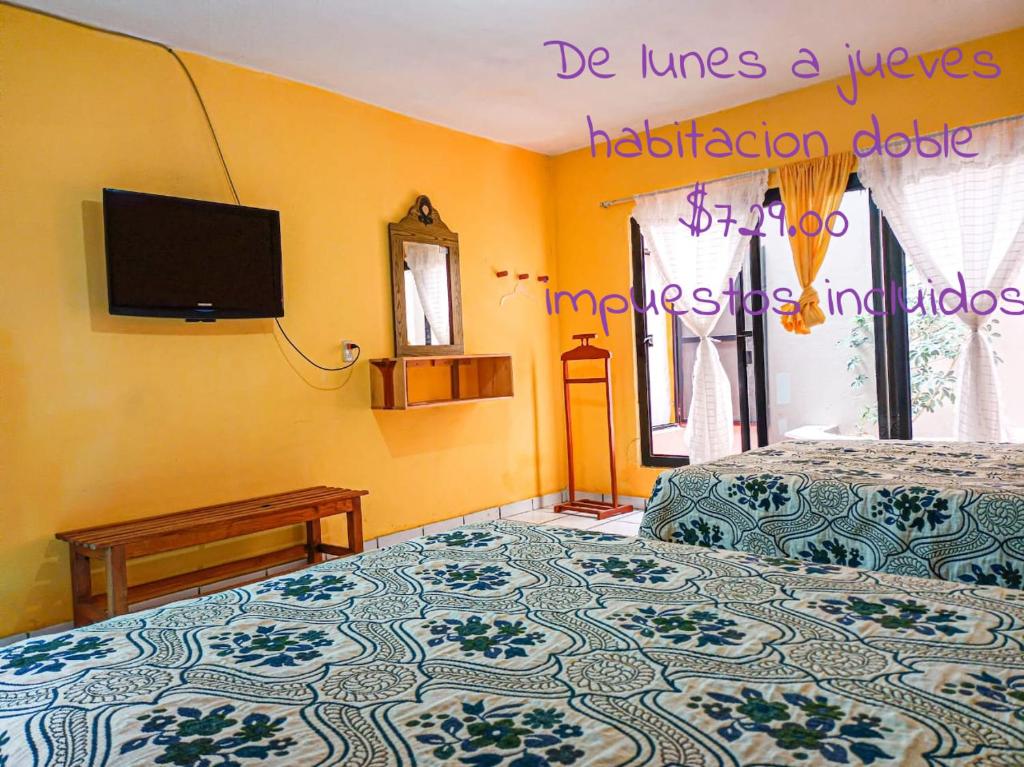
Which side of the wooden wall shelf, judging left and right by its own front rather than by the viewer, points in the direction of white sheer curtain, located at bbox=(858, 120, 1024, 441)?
front

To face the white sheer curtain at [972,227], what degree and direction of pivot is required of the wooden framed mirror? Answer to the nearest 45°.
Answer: approximately 45° to its left

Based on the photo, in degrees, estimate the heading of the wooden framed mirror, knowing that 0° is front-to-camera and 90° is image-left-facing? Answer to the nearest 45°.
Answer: approximately 315°

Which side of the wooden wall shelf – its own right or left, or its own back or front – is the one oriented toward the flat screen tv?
right

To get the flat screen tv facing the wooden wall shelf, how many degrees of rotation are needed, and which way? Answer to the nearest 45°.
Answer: approximately 90° to its left

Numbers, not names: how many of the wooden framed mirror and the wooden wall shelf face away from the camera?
0

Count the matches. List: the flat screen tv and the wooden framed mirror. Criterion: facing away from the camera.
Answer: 0

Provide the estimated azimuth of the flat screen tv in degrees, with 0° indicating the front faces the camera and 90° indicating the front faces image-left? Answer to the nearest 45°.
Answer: approximately 315°

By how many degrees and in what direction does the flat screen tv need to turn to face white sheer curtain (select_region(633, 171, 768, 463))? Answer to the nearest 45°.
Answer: approximately 45° to its left

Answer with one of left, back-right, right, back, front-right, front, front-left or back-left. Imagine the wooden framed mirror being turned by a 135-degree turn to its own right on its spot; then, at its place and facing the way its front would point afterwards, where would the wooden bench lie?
front-left

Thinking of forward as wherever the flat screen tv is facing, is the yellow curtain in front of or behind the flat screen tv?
in front

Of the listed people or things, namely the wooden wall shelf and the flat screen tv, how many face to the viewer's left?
0
